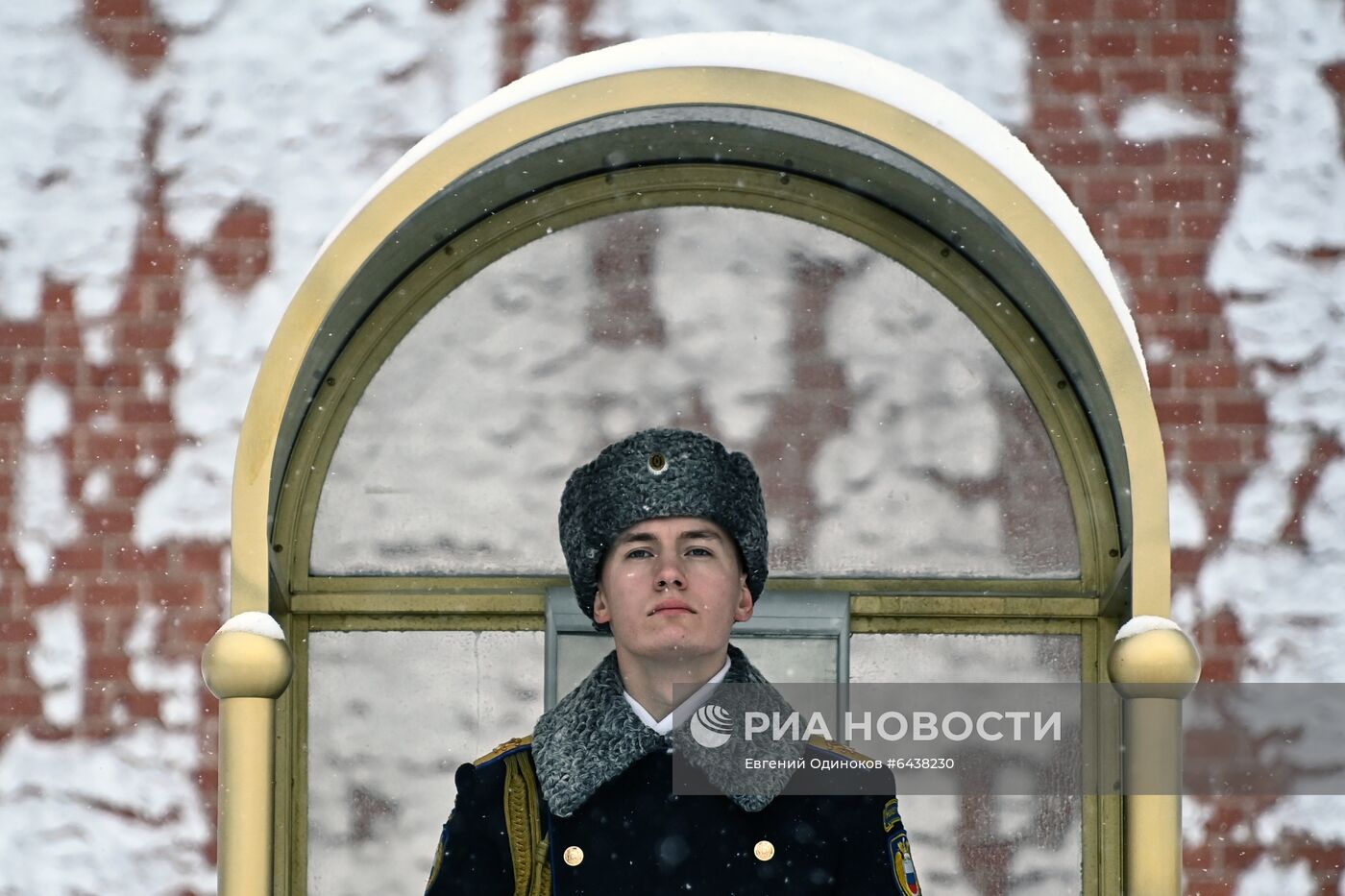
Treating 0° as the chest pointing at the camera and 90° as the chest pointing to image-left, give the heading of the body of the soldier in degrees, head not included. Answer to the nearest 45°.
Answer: approximately 0°

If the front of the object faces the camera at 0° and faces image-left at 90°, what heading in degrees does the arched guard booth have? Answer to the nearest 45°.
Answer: approximately 0°
